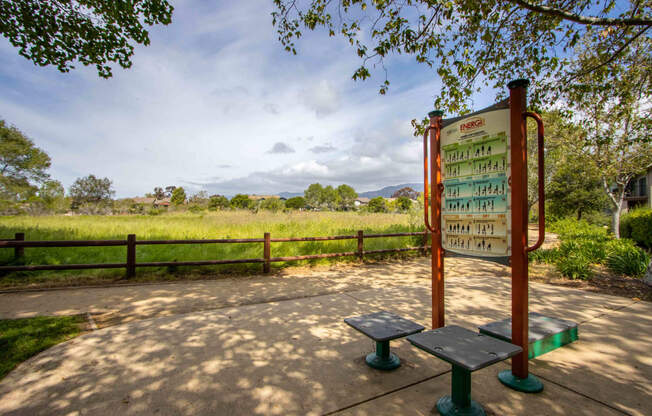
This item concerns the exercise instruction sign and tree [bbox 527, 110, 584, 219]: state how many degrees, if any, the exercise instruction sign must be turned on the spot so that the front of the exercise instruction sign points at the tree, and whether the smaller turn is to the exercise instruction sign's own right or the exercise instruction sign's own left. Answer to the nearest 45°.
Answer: approximately 135° to the exercise instruction sign's own right

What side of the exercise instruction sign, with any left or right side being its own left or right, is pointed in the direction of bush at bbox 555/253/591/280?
back

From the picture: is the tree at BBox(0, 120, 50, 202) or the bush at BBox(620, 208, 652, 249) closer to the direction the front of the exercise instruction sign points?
the tree

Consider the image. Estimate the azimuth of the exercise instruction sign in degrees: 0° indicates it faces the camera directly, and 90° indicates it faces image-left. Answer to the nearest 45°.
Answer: approximately 45°

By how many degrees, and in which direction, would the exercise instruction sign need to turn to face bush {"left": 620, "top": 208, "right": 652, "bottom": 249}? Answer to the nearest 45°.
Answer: approximately 180°

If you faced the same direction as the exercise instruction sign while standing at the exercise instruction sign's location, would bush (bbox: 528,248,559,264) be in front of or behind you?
behind

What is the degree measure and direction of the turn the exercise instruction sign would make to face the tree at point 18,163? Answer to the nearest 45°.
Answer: approximately 45° to its right
